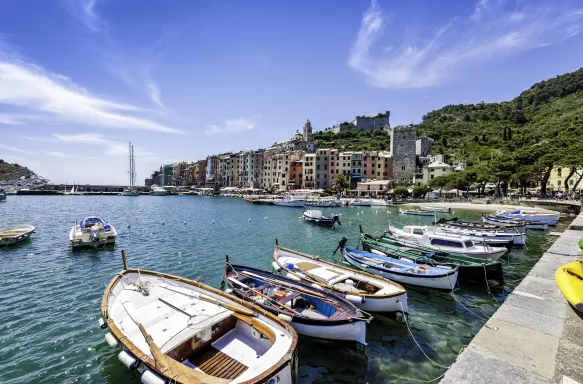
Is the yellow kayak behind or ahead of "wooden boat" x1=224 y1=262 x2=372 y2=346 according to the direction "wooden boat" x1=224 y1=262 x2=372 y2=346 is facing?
behind

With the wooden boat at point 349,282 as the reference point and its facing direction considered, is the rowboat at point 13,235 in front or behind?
in front

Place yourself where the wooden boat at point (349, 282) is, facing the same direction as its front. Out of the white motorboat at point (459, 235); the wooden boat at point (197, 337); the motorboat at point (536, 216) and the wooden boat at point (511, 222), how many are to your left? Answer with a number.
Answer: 1

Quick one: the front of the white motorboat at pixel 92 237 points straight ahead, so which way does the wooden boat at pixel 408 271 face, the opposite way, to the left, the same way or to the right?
the opposite way

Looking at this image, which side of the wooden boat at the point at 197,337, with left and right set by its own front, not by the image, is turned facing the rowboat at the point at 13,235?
front

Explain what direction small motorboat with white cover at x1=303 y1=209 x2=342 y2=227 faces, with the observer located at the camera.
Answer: facing away from the viewer and to the left of the viewer

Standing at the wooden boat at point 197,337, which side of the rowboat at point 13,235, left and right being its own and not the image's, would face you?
right

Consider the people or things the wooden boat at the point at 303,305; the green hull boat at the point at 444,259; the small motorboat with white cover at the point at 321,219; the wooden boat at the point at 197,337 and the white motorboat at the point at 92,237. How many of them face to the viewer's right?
0

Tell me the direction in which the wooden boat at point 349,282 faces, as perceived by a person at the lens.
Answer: facing away from the viewer and to the left of the viewer

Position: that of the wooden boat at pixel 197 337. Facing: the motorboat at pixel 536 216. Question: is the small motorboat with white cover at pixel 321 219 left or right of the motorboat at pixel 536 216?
left

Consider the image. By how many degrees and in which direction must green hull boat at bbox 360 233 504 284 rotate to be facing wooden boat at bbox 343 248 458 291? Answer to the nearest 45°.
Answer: approximately 90° to its left
